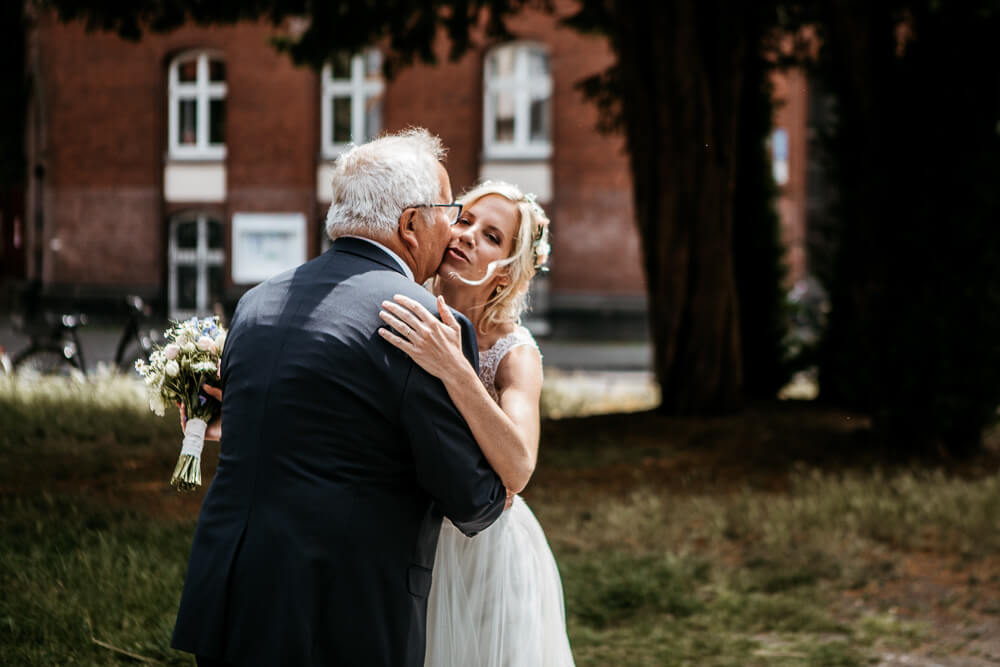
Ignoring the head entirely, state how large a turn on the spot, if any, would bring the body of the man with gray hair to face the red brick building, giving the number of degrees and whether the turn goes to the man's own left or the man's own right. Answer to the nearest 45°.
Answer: approximately 45° to the man's own left

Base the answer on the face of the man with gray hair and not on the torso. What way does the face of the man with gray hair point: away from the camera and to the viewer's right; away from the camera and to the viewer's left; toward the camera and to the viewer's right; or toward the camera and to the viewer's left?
away from the camera and to the viewer's right

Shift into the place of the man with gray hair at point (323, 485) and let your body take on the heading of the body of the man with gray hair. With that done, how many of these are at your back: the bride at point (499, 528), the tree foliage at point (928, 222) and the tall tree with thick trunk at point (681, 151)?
0

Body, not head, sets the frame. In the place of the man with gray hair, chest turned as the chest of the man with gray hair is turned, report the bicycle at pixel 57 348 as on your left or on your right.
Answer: on your left

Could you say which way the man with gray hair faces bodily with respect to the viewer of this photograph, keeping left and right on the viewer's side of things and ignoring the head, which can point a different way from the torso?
facing away from the viewer and to the right of the viewer

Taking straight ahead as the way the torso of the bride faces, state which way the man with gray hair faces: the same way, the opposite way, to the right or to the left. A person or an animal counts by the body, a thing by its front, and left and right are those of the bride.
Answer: the opposite way

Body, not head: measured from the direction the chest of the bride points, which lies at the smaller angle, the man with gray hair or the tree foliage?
the man with gray hair

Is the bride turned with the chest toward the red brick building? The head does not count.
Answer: no

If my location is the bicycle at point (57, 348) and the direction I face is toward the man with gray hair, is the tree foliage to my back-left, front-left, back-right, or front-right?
front-left

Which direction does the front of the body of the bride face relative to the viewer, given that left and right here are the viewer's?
facing the viewer and to the left of the viewer

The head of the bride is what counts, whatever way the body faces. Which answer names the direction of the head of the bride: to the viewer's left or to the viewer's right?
to the viewer's left

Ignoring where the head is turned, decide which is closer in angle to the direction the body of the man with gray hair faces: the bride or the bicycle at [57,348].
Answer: the bride

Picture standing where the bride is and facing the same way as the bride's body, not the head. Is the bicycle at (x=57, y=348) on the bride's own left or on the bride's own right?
on the bride's own right

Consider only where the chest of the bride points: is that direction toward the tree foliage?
no

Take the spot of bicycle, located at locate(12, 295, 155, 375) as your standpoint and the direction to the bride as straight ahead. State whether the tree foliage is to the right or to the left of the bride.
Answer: left
